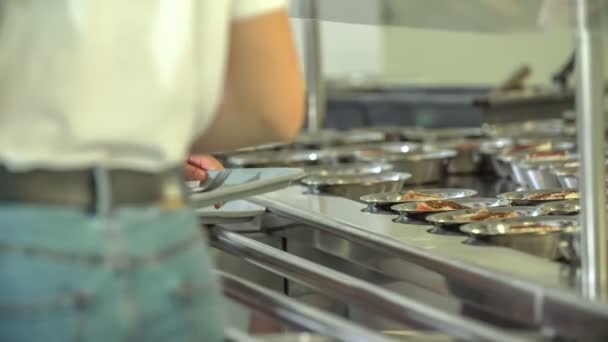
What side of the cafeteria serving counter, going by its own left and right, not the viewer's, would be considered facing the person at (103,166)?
front

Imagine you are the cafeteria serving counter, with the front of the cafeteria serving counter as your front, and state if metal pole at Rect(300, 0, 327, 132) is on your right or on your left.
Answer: on your right

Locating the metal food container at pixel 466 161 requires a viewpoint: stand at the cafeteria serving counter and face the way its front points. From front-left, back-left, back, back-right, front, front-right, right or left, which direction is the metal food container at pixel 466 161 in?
back-right

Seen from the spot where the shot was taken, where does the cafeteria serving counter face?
facing the viewer and to the left of the viewer

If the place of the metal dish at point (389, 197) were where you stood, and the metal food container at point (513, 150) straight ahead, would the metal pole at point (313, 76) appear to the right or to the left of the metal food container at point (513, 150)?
left

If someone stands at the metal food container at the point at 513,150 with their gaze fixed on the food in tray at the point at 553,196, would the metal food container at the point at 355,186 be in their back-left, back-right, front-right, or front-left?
front-right

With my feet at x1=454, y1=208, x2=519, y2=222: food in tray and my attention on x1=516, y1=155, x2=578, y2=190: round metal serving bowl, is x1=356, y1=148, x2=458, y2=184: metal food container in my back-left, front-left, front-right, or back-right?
front-left
